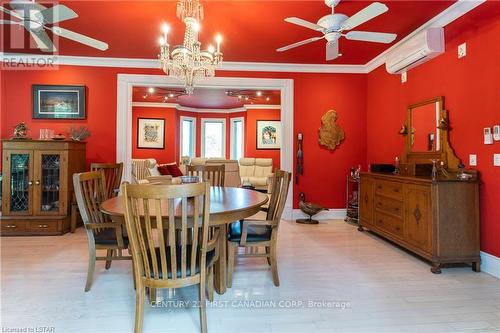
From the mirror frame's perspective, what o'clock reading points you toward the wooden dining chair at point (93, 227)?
The wooden dining chair is roughly at 12 o'clock from the mirror frame.

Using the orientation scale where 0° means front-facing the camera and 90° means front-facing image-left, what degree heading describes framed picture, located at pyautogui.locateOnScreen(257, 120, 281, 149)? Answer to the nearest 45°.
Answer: approximately 0°

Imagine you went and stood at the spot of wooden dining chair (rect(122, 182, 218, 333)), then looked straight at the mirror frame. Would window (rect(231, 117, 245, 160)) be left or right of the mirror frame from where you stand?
left

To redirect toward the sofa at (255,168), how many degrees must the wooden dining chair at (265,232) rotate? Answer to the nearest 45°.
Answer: approximately 90° to its right

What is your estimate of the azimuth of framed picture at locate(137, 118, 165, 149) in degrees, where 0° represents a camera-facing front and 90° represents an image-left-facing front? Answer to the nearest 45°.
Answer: approximately 0°

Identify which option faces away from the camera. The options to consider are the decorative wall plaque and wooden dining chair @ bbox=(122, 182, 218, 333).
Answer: the wooden dining chair

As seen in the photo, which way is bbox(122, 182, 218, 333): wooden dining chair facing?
away from the camera
